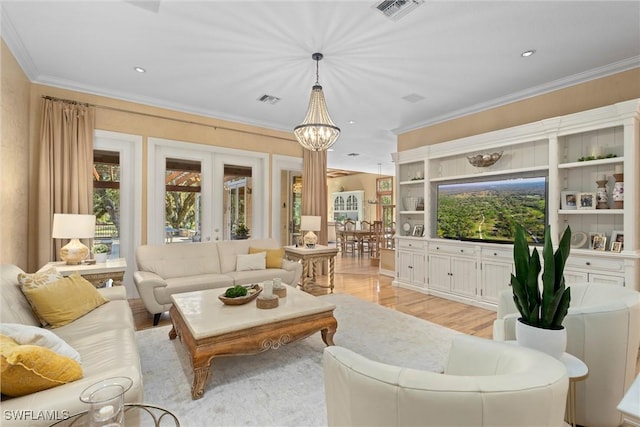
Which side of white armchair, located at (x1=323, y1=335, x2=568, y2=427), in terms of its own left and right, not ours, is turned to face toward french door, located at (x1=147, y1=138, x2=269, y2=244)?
front

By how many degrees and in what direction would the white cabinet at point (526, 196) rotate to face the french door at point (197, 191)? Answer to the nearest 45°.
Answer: approximately 45° to its right

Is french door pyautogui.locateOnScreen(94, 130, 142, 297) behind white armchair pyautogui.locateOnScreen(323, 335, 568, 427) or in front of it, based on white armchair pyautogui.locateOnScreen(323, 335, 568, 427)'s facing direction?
in front

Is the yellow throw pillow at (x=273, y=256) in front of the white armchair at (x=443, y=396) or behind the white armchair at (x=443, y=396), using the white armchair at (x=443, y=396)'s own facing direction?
in front

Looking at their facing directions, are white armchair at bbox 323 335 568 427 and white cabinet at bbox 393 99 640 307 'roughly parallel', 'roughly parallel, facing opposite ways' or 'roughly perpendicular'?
roughly perpendicular

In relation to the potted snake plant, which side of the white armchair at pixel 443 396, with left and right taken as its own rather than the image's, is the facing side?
right

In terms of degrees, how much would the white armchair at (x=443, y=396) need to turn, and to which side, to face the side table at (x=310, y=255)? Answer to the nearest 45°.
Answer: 0° — it already faces it

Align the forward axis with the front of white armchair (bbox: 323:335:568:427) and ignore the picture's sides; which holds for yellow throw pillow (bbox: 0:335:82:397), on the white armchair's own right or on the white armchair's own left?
on the white armchair's own left

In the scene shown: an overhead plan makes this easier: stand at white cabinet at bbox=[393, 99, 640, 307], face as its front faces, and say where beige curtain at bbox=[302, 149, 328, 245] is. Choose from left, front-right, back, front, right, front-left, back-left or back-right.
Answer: front-right

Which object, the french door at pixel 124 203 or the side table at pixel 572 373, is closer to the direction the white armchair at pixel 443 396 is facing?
the french door

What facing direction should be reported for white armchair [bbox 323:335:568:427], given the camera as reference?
facing away from the viewer and to the left of the viewer

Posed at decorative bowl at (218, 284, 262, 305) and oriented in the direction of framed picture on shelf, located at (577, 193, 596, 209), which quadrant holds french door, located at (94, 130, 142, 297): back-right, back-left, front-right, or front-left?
back-left

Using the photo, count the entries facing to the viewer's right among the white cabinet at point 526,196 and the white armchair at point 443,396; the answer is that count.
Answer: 0

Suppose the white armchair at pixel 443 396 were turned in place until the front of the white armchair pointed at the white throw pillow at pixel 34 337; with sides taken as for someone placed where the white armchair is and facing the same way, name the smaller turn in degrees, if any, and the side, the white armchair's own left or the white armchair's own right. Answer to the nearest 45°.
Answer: approximately 45° to the white armchair's own left

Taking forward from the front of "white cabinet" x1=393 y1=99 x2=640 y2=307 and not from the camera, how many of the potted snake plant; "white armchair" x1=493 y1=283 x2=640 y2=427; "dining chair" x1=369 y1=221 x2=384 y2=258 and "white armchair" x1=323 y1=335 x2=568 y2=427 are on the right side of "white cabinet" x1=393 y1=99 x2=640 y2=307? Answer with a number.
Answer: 1

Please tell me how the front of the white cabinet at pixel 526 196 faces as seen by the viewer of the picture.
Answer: facing the viewer and to the left of the viewer

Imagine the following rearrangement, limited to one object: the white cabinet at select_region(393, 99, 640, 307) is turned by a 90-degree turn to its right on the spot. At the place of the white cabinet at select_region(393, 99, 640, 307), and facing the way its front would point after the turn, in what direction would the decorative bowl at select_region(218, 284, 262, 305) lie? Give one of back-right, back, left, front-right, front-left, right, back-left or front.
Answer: left

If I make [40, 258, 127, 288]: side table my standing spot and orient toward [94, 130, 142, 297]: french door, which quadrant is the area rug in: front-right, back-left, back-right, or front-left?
back-right

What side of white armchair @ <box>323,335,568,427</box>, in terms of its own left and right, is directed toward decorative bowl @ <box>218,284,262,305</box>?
front
